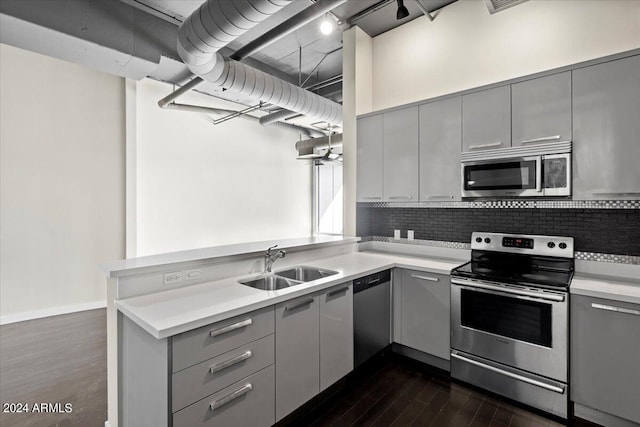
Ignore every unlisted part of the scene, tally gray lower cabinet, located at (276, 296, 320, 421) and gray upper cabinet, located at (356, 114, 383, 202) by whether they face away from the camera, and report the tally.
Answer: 0

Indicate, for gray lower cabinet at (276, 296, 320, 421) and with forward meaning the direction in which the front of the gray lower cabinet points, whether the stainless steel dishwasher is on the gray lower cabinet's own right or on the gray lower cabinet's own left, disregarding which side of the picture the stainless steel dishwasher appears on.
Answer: on the gray lower cabinet's own left

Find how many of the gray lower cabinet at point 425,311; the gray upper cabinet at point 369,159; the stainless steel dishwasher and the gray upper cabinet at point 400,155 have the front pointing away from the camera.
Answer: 0

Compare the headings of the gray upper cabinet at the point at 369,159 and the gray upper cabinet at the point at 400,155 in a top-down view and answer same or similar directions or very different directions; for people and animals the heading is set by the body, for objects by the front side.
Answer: same or similar directions

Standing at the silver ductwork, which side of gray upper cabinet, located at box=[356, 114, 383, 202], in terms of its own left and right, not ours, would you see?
front

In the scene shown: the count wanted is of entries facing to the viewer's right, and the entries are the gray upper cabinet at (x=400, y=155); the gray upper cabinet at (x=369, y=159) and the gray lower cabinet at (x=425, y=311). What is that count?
0

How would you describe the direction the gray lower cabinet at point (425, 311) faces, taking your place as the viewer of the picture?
facing the viewer and to the left of the viewer

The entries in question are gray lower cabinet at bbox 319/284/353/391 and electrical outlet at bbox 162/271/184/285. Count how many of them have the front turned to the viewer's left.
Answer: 0

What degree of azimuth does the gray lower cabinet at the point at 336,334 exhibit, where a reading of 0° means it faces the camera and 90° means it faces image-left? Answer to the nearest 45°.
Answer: approximately 315°

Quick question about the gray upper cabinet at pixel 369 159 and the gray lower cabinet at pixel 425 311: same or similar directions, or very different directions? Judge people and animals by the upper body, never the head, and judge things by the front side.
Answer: same or similar directions

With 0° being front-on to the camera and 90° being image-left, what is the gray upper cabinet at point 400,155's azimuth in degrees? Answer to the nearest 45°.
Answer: approximately 45°

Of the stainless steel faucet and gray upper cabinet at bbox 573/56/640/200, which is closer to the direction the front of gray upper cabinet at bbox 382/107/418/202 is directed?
the stainless steel faucet

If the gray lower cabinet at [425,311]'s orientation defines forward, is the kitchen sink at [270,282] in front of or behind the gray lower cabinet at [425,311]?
in front

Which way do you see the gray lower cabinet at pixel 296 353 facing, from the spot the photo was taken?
facing the viewer and to the right of the viewer

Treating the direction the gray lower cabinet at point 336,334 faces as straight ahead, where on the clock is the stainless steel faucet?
The stainless steel faucet is roughly at 5 o'clock from the gray lower cabinet.

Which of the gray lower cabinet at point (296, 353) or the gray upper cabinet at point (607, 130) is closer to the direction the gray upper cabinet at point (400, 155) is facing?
the gray lower cabinet

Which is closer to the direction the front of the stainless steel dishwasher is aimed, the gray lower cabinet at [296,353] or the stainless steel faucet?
the gray lower cabinet
